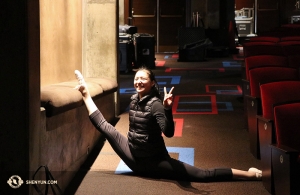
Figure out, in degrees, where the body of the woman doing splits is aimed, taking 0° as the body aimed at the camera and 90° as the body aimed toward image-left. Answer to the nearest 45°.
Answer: approximately 45°

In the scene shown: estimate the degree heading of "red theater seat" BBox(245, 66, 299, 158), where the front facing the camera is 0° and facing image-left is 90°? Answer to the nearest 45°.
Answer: approximately 0°

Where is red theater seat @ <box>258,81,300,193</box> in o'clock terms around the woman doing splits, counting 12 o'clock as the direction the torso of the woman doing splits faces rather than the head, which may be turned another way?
The red theater seat is roughly at 8 o'clock from the woman doing splits.

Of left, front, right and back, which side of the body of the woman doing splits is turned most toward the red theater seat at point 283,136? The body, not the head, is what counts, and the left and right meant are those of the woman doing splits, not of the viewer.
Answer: left

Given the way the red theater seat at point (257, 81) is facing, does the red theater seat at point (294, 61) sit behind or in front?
behind

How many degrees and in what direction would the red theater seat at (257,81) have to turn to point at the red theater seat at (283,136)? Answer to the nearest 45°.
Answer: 0° — it already faces it

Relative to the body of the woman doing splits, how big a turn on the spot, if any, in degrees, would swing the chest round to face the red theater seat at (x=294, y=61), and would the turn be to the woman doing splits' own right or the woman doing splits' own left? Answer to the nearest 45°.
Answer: approximately 180°
